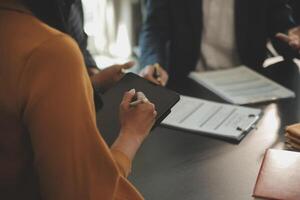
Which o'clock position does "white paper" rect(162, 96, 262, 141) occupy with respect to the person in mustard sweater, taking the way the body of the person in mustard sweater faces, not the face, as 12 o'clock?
The white paper is roughly at 12 o'clock from the person in mustard sweater.

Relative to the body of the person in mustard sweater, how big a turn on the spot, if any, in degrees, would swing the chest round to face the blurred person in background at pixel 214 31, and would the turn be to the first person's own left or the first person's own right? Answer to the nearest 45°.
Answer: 0° — they already face them

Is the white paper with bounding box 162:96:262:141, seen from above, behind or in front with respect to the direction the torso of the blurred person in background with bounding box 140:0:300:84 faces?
in front

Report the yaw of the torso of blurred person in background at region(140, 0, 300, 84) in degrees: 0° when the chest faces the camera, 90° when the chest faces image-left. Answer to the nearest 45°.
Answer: approximately 0°

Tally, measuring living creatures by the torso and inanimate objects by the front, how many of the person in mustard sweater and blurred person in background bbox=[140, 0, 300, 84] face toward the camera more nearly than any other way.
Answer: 1

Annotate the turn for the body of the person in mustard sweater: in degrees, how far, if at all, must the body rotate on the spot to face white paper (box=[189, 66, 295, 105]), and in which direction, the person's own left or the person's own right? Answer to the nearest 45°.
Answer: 0° — they already face it

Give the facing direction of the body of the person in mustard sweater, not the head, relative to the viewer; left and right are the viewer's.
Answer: facing away from the viewer and to the right of the viewer

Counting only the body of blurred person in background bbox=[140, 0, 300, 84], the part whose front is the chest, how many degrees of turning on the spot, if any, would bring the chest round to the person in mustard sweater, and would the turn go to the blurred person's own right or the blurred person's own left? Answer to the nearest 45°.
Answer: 0° — they already face them

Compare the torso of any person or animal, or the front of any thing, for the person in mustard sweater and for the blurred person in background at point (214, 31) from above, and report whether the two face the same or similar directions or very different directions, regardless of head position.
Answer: very different directions

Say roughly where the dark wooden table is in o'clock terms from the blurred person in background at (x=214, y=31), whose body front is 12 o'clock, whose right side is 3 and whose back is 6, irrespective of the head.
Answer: The dark wooden table is roughly at 12 o'clock from the blurred person in background.
